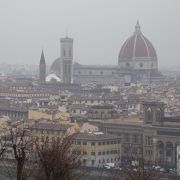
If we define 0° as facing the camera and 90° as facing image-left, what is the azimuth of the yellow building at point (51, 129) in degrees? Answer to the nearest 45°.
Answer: approximately 0°
